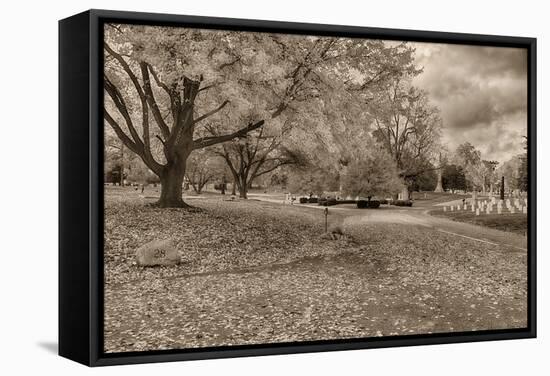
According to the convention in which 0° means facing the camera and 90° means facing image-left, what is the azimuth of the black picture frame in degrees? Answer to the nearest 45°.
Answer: approximately 315°
